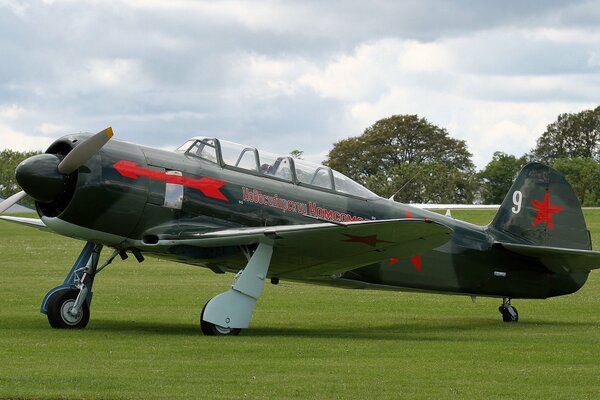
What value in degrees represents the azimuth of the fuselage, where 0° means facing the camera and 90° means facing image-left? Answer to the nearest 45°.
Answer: approximately 45°
